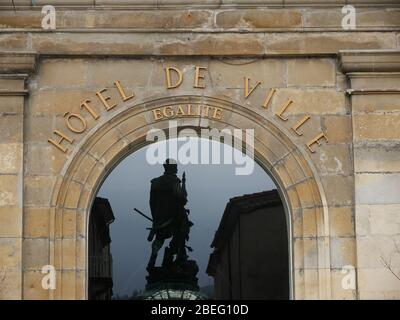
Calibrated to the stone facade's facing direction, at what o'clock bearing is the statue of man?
The statue of man is roughly at 5 o'clock from the stone facade.

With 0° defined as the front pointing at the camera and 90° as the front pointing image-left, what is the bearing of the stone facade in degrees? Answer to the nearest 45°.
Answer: approximately 0°
